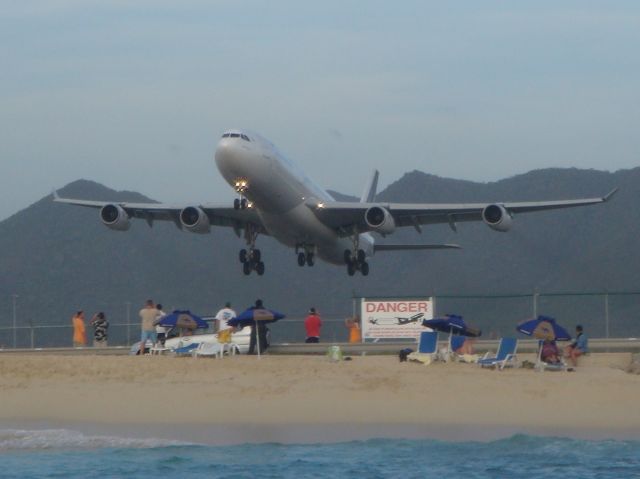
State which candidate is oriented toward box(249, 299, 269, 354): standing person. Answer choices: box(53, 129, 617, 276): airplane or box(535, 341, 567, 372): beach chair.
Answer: the airplane

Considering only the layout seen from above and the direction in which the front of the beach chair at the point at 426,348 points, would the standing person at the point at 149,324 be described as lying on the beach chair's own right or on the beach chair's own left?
on the beach chair's own right

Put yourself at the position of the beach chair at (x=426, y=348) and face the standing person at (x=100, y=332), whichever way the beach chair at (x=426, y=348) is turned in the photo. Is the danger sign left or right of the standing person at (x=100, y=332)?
right

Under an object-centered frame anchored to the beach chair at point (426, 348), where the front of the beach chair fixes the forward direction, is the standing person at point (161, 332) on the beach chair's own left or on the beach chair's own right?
on the beach chair's own right

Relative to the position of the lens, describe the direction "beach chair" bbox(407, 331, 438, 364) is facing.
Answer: facing the viewer and to the left of the viewer

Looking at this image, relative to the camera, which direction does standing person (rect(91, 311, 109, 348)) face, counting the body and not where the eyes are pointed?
away from the camera

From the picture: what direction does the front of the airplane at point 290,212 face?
toward the camera

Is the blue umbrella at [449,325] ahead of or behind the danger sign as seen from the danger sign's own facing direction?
ahead
